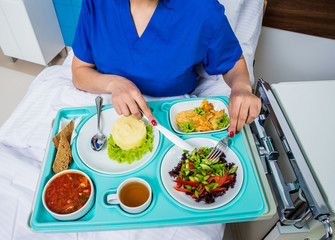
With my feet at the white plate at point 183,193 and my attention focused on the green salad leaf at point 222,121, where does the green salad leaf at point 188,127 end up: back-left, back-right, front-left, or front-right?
front-left

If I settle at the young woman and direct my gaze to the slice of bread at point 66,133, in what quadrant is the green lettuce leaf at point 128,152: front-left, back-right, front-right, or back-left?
front-left

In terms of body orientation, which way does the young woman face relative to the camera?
toward the camera
